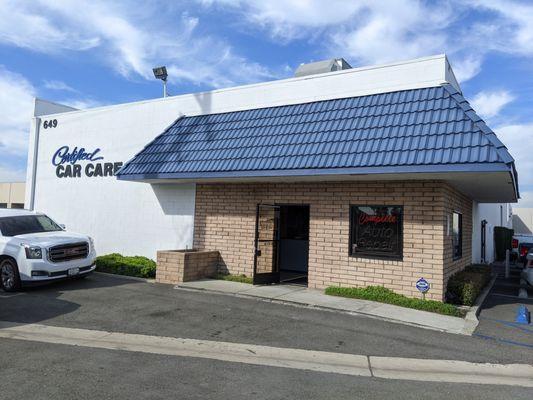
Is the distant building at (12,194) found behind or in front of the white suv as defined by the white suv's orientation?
behind

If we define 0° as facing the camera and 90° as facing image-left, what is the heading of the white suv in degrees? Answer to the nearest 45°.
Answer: approximately 315°

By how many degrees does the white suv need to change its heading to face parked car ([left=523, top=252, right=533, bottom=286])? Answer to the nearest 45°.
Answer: approximately 45° to its left

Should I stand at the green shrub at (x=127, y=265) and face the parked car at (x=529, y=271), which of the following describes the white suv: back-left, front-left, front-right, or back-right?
back-right

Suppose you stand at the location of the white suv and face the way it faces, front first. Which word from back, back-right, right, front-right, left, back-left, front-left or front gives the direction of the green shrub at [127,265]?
left

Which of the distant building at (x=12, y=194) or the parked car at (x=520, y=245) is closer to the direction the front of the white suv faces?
the parked car

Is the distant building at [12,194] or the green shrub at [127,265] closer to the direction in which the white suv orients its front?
the green shrub

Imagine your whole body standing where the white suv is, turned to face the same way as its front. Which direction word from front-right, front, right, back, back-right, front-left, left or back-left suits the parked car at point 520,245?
front-left

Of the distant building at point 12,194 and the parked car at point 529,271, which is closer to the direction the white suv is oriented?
the parked car
